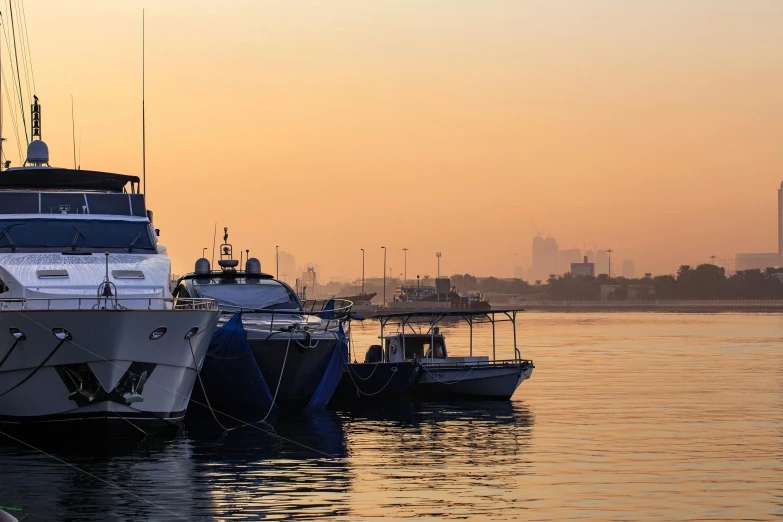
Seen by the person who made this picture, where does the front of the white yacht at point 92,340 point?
facing the viewer

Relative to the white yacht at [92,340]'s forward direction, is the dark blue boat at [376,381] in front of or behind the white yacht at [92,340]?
behind

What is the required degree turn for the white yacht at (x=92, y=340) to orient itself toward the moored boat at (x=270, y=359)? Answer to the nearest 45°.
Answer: approximately 135° to its left
